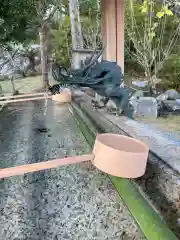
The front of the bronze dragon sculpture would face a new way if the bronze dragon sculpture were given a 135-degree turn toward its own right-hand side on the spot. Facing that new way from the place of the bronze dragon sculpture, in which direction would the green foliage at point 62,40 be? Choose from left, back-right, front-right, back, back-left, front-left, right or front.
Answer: front-left

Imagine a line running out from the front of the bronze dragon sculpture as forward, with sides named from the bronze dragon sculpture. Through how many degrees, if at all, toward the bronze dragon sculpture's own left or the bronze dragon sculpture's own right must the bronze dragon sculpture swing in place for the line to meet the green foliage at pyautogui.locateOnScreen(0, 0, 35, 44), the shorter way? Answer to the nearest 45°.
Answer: approximately 45° to the bronze dragon sculpture's own right

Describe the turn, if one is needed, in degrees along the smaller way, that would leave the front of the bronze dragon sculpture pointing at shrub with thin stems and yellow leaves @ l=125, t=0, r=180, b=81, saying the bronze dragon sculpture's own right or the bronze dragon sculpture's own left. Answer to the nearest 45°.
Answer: approximately 90° to the bronze dragon sculpture's own right

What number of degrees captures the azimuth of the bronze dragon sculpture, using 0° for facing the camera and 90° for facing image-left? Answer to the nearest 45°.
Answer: approximately 90°

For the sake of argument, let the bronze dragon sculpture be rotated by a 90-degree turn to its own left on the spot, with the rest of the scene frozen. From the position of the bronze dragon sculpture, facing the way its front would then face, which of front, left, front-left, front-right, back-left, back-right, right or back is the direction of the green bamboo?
front

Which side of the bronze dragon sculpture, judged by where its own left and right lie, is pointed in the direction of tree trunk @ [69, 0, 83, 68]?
right

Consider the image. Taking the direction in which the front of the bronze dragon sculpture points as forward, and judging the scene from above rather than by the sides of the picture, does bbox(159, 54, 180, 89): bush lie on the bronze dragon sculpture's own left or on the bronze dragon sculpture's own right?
on the bronze dragon sculpture's own right
